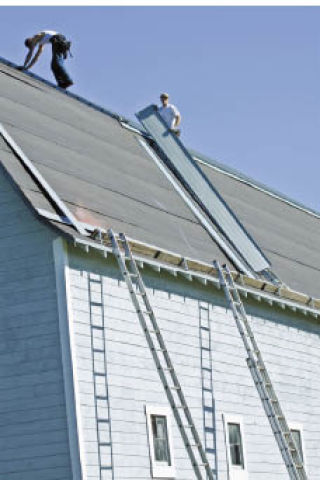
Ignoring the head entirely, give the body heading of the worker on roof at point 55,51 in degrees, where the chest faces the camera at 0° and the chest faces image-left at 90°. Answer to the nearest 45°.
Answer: approximately 90°

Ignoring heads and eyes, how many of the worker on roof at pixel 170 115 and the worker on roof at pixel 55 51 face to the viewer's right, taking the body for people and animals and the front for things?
0

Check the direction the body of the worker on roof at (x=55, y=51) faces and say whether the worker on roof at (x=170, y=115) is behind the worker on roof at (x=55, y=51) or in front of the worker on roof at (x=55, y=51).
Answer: behind

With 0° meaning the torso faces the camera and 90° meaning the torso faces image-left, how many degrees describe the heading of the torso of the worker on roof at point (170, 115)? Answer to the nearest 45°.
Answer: approximately 45°
